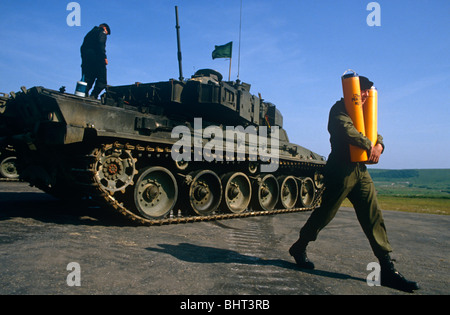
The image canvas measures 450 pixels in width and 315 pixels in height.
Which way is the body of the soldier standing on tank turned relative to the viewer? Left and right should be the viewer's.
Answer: facing to the right of the viewer
